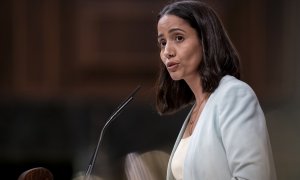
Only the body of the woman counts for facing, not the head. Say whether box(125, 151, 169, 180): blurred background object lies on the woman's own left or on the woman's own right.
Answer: on the woman's own right

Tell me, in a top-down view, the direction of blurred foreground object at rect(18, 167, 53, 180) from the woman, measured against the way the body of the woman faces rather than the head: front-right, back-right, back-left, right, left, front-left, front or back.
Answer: front

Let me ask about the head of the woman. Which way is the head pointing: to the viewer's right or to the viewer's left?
to the viewer's left

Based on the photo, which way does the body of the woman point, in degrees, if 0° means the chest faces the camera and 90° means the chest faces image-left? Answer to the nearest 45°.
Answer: approximately 45°
